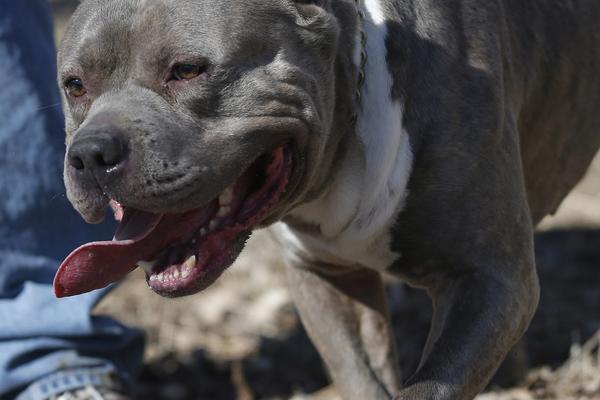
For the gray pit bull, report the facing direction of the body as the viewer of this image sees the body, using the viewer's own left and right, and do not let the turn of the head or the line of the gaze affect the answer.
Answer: facing the viewer and to the left of the viewer
